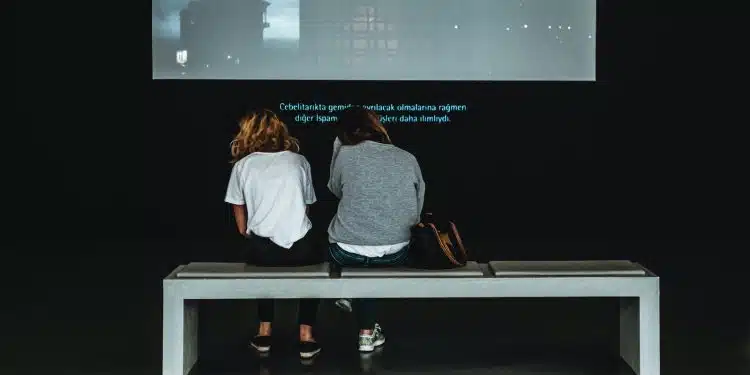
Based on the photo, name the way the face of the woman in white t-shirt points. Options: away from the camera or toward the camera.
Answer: away from the camera

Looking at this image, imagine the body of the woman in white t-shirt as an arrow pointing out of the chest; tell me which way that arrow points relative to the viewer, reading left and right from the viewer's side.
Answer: facing away from the viewer

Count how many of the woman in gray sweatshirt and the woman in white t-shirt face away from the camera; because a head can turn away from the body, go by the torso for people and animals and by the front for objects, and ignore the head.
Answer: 2

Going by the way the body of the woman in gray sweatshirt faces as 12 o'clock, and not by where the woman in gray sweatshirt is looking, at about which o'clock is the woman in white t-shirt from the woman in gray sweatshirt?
The woman in white t-shirt is roughly at 9 o'clock from the woman in gray sweatshirt.

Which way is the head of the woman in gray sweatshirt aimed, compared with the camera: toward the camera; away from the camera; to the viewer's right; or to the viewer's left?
away from the camera

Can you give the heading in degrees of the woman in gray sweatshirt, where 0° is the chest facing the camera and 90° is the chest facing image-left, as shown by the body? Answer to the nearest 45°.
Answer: approximately 180°

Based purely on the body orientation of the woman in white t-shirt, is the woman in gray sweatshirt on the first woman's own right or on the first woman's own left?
on the first woman's own right
